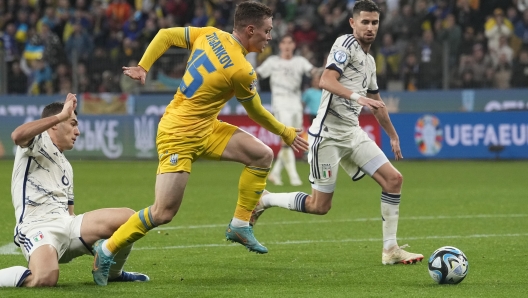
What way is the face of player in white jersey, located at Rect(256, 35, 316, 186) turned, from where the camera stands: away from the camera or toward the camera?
toward the camera

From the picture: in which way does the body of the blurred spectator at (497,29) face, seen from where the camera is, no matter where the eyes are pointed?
toward the camera

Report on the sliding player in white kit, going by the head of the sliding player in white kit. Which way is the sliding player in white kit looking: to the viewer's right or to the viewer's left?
to the viewer's right

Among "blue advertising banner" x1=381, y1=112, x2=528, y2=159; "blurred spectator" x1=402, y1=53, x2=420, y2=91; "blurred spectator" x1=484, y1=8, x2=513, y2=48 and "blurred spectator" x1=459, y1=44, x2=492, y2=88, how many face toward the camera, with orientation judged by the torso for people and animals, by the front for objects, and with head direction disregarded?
4

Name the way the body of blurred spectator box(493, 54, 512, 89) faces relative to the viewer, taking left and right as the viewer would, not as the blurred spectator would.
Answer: facing the viewer

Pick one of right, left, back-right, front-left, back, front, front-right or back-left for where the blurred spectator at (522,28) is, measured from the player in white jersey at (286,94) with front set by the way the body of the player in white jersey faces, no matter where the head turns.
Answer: back-left

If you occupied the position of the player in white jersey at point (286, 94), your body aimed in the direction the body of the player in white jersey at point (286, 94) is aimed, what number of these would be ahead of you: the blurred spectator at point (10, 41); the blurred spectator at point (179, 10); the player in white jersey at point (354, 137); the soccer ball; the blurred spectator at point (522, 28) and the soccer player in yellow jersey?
3

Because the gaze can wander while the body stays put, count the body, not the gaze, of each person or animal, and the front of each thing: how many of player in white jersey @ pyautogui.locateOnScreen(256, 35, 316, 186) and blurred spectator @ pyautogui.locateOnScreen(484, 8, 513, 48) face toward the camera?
2

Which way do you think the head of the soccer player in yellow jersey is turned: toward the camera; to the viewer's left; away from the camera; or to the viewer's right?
to the viewer's right

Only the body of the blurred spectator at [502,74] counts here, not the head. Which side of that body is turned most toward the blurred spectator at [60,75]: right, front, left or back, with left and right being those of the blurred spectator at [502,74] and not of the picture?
right

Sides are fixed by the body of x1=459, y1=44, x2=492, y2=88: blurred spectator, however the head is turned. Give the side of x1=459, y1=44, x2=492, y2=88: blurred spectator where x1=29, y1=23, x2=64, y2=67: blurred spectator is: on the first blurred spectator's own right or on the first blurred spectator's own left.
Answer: on the first blurred spectator's own right

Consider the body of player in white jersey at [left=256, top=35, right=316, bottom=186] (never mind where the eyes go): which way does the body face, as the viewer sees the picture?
toward the camera

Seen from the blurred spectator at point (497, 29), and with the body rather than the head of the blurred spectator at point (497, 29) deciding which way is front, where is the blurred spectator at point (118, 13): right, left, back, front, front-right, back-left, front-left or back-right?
right
